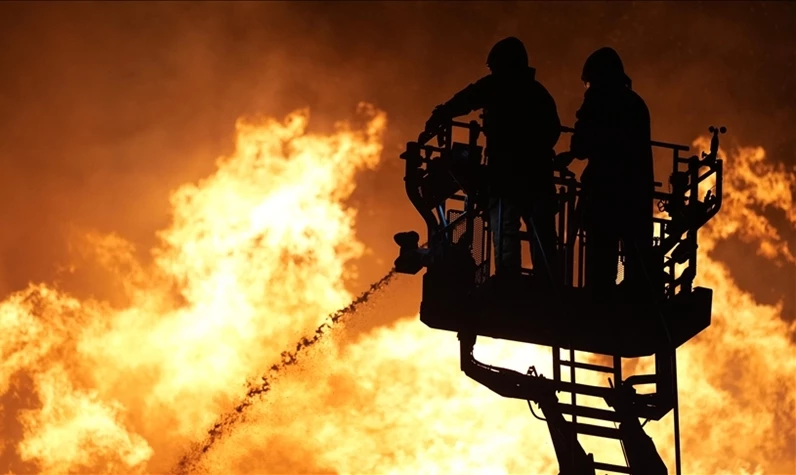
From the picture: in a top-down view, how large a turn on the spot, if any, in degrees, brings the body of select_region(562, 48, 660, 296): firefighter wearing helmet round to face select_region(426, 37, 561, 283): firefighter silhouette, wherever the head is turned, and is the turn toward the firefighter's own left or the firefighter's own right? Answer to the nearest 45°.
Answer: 0° — they already face them

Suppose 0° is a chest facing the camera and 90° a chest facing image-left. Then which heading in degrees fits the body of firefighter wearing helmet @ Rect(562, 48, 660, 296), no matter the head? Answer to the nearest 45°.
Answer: approximately 135°
